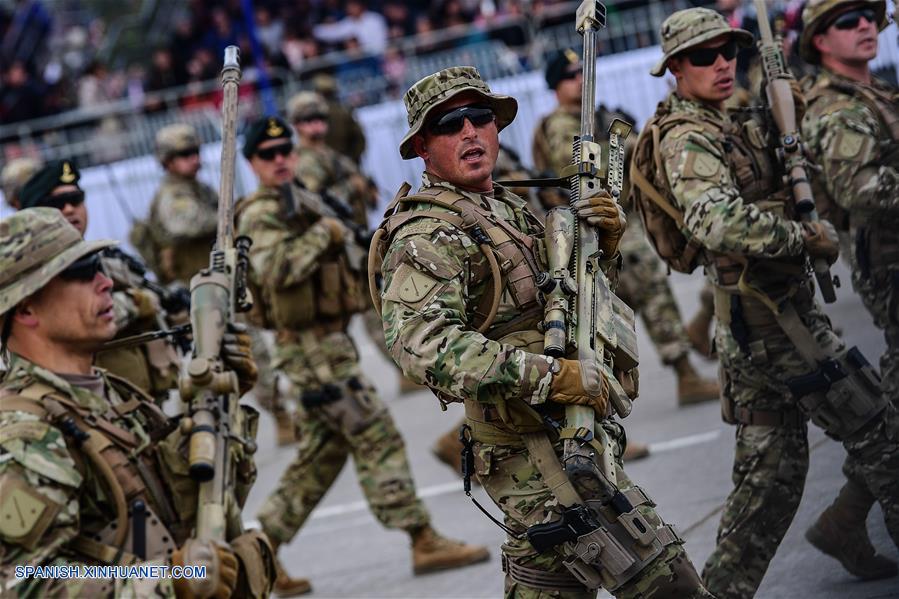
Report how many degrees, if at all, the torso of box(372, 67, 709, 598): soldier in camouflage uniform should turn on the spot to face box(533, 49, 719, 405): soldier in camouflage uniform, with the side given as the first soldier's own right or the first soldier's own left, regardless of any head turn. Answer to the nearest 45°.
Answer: approximately 135° to the first soldier's own left

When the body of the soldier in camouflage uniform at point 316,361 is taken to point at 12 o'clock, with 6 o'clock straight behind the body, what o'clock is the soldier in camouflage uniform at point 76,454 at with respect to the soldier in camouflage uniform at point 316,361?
the soldier in camouflage uniform at point 76,454 is roughly at 2 o'clock from the soldier in camouflage uniform at point 316,361.

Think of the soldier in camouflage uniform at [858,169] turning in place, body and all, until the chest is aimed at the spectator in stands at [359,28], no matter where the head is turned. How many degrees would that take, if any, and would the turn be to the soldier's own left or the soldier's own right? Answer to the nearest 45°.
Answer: approximately 180°

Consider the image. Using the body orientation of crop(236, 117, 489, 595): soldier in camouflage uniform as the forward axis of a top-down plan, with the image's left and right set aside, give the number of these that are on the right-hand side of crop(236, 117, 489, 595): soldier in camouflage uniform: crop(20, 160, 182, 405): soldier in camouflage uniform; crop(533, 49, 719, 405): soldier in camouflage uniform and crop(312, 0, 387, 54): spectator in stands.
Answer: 1

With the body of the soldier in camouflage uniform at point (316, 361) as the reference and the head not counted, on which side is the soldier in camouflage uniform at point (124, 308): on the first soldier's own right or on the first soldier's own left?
on the first soldier's own right

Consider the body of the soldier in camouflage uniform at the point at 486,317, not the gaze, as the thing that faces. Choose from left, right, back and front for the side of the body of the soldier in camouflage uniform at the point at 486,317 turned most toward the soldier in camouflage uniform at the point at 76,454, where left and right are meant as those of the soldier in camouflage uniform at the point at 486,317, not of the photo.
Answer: right

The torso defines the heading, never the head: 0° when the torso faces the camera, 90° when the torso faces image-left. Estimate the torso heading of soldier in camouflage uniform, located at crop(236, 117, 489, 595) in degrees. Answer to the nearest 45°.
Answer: approximately 315°

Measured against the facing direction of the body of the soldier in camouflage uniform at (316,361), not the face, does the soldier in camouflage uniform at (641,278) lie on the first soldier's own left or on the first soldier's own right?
on the first soldier's own left

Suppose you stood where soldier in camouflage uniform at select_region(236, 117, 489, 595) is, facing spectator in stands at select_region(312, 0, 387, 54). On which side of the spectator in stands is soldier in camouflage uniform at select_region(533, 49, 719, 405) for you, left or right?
right

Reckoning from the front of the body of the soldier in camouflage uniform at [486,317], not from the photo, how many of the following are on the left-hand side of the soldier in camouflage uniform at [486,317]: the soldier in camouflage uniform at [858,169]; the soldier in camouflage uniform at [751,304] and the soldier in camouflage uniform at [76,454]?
2

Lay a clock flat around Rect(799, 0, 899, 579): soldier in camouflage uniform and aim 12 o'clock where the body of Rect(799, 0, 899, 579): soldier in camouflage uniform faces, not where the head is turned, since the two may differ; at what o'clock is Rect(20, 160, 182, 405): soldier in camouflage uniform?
Rect(20, 160, 182, 405): soldier in camouflage uniform is roughly at 4 o'clock from Rect(799, 0, 899, 579): soldier in camouflage uniform.

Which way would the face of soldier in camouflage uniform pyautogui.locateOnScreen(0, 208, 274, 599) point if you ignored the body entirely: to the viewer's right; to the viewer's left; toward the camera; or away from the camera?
to the viewer's right
